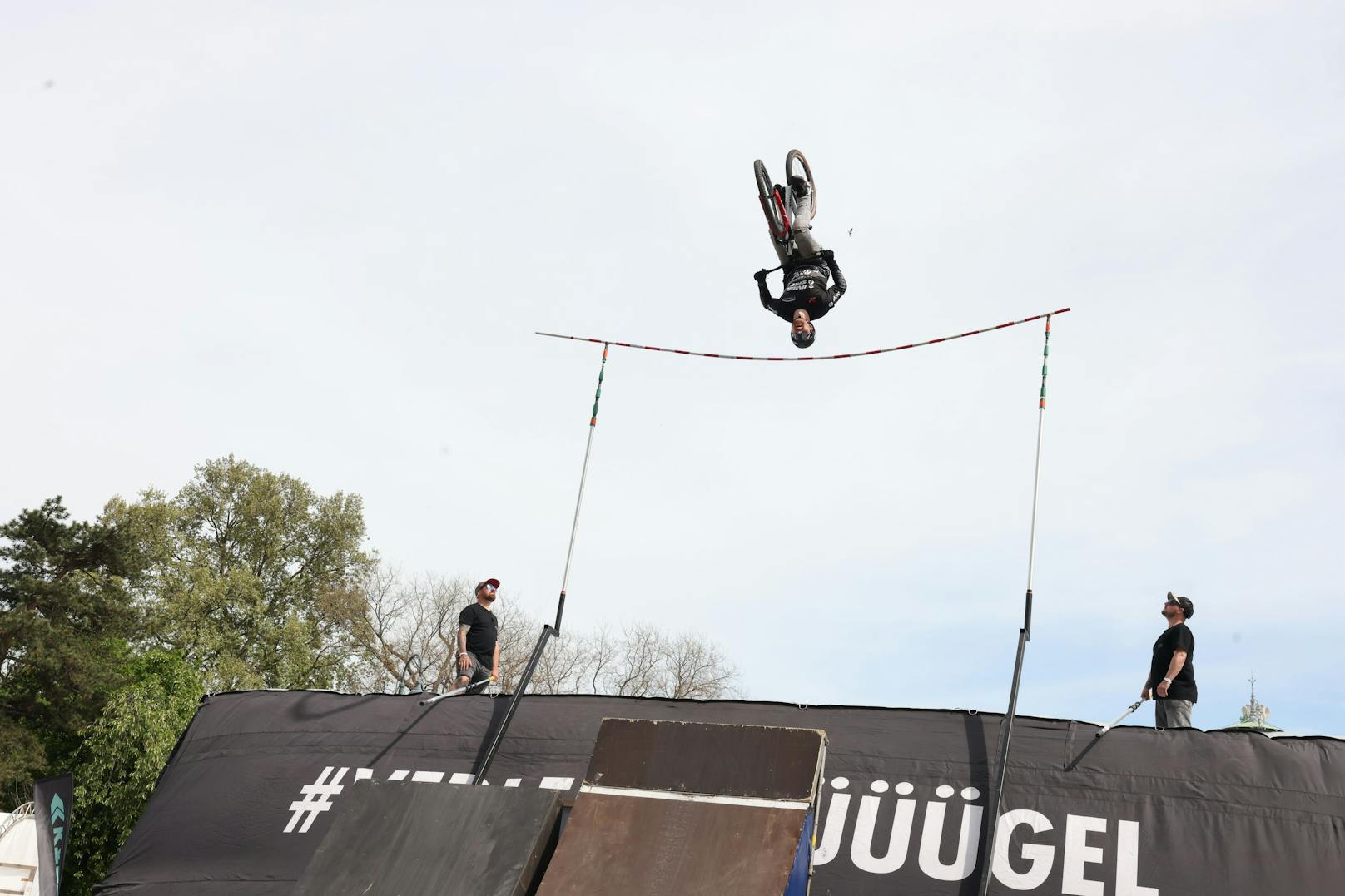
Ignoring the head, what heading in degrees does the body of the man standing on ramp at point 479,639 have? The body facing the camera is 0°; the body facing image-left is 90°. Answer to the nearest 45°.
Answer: approximately 315°

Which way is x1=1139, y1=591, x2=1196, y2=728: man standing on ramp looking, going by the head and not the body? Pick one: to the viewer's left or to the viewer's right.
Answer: to the viewer's left

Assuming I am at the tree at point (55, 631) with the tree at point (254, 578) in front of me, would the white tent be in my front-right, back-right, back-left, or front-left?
back-right
